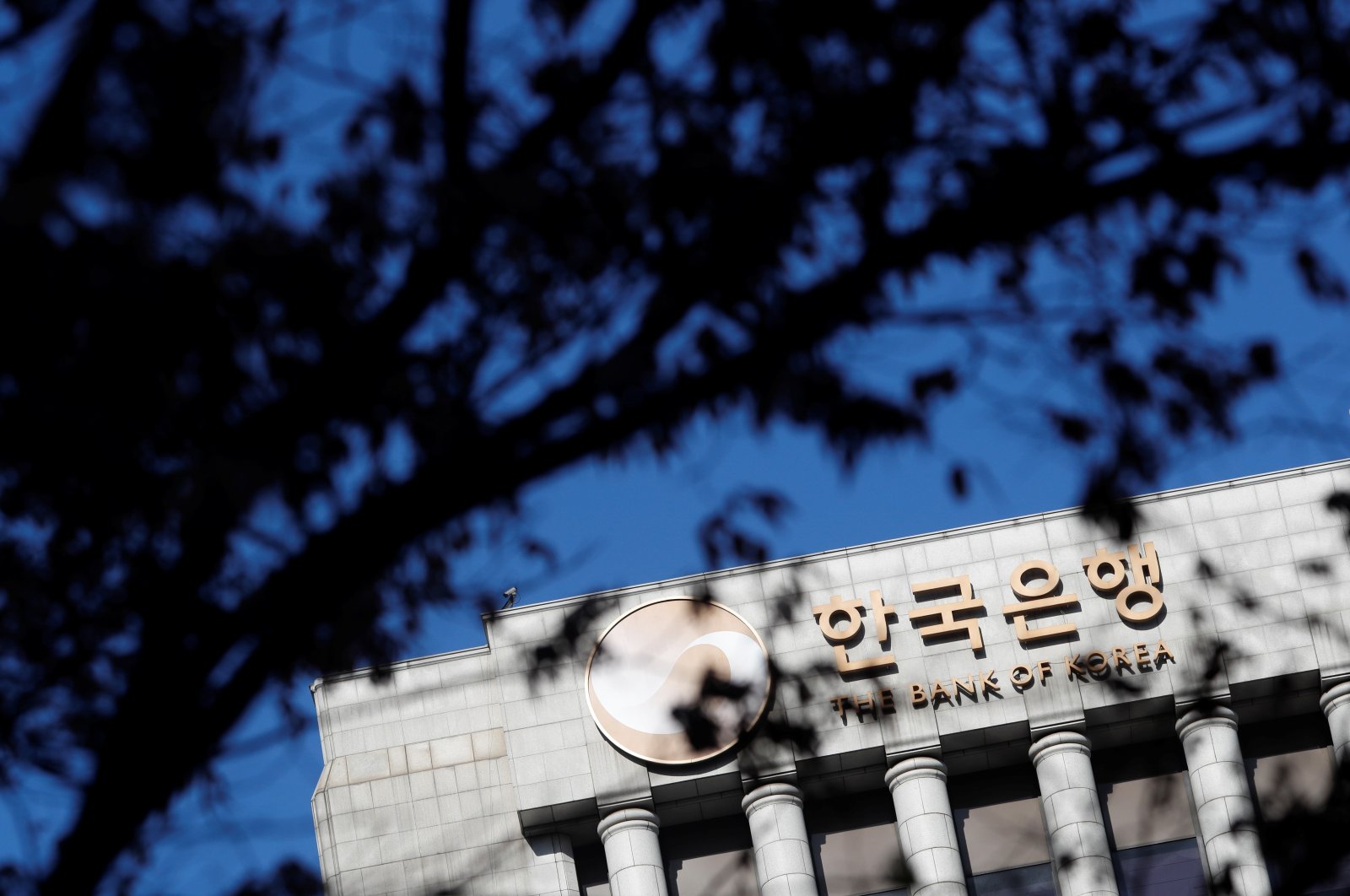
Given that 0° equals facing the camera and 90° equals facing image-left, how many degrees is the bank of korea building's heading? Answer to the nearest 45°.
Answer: approximately 0°
